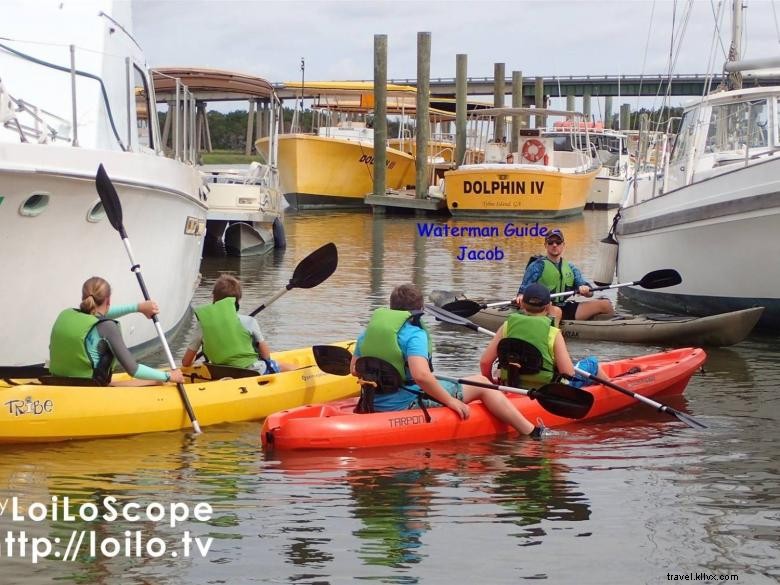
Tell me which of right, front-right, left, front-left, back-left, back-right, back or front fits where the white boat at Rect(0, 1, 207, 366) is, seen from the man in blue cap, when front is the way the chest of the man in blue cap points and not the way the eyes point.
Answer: right

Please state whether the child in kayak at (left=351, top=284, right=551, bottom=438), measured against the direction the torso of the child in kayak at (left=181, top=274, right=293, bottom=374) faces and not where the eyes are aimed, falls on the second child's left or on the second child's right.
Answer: on the second child's right

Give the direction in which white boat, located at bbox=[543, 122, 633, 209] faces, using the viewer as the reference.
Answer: facing away from the viewer

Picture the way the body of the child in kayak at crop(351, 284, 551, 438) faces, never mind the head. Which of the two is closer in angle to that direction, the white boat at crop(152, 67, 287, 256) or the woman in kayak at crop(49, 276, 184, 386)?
the white boat

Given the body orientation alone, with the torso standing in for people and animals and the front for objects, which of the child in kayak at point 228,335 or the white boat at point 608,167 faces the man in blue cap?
the child in kayak

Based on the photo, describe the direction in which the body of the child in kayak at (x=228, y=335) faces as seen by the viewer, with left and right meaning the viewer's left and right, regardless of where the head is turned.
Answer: facing away from the viewer and to the right of the viewer

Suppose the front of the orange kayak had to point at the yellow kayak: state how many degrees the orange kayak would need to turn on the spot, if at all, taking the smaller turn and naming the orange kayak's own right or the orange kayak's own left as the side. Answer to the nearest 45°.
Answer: approximately 135° to the orange kayak's own left

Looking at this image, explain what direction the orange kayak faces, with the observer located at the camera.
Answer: facing away from the viewer and to the right of the viewer

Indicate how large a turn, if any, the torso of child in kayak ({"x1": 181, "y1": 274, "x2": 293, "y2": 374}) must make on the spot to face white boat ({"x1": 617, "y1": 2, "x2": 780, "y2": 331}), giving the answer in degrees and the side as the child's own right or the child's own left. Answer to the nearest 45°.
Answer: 0° — they already face it

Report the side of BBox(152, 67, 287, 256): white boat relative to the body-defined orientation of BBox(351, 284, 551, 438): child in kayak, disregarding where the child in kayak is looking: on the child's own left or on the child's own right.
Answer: on the child's own left

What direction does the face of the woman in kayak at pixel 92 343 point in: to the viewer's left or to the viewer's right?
to the viewer's right

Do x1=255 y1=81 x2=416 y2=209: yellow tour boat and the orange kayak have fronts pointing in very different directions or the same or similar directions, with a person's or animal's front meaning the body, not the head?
very different directions

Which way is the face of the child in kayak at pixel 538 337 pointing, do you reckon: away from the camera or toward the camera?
away from the camera

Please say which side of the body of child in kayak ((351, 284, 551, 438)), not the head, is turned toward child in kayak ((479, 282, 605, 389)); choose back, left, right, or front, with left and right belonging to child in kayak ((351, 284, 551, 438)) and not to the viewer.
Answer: front

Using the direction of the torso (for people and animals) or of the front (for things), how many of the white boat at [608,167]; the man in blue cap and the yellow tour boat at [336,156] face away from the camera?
1
